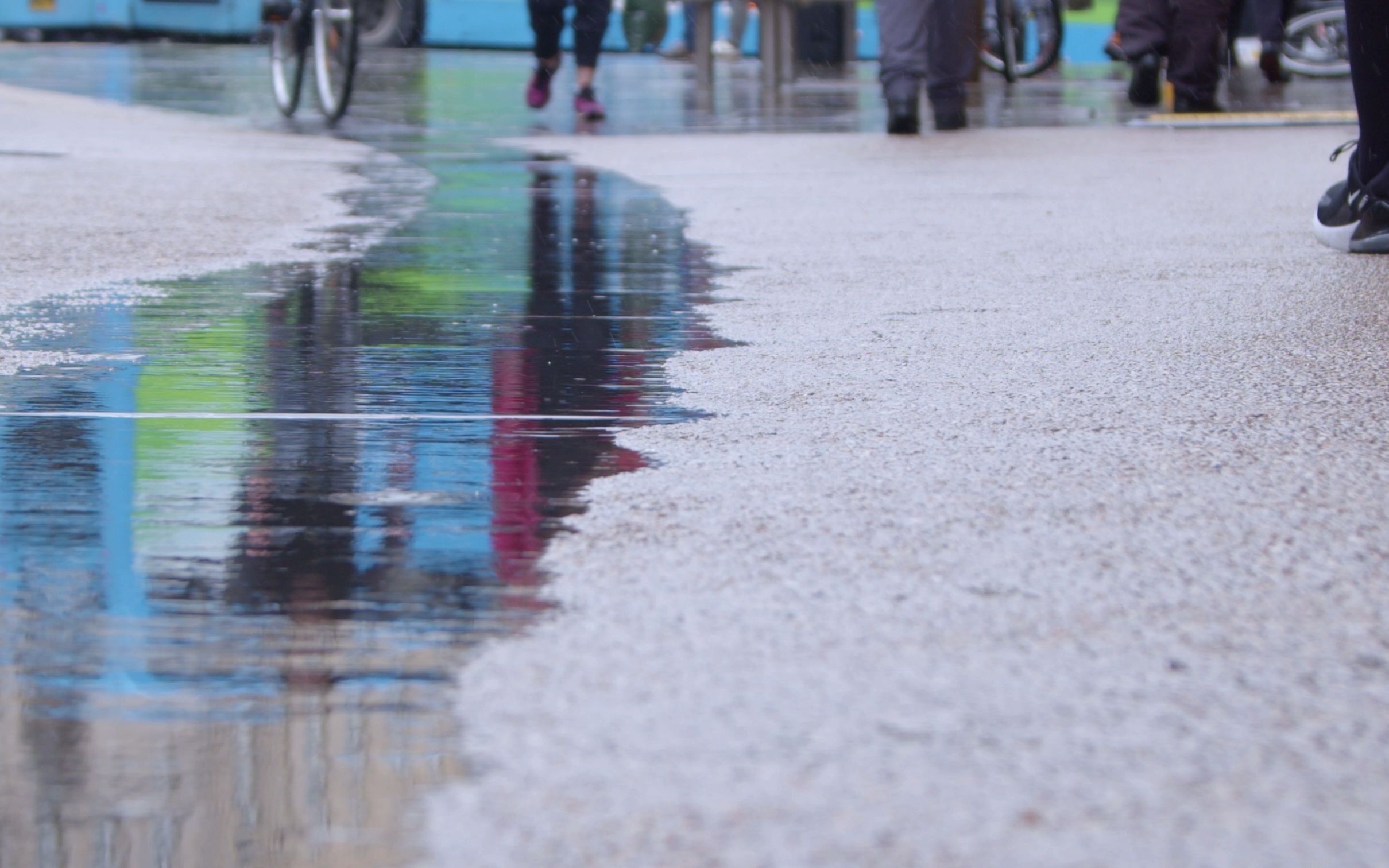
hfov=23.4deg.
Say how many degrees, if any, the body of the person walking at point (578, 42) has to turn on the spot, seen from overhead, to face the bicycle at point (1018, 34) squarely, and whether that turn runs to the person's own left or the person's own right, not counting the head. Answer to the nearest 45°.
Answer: approximately 135° to the person's own left

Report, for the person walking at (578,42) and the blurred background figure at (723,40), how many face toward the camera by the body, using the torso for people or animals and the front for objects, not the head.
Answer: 1

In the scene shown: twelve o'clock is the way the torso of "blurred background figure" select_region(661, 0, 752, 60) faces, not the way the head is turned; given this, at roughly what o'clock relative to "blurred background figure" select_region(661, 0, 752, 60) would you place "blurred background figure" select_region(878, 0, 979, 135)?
"blurred background figure" select_region(878, 0, 979, 135) is roughly at 9 o'clock from "blurred background figure" select_region(661, 0, 752, 60).
